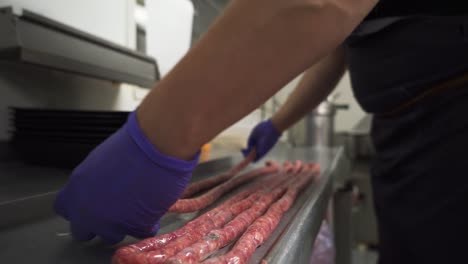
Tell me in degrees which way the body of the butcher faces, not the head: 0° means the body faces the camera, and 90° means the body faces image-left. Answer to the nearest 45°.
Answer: approximately 90°
